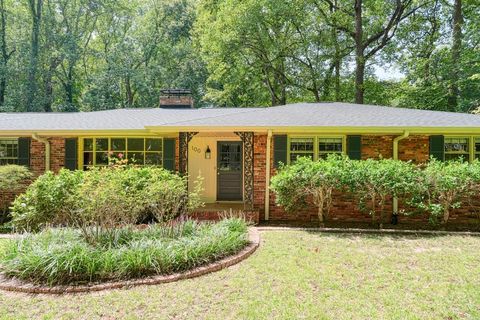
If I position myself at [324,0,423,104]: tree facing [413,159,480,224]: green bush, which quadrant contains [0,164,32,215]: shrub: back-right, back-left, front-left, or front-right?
front-right

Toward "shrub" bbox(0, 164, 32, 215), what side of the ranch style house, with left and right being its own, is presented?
right

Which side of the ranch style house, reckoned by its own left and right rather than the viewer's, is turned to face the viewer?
front

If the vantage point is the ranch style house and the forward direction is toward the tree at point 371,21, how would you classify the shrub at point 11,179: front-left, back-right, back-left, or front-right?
back-left

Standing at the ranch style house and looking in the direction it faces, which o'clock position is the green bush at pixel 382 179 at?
The green bush is roughly at 10 o'clock from the ranch style house.

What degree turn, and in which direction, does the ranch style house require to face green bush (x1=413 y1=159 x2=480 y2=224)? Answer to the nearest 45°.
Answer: approximately 90° to its left

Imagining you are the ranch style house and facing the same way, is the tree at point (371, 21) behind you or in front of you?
behind

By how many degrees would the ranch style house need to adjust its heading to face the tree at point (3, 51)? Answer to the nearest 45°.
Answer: approximately 135° to its right
